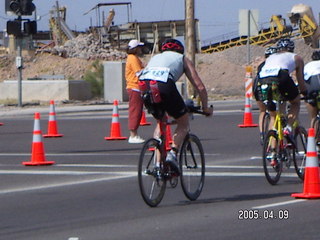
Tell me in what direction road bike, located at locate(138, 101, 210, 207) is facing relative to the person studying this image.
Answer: facing away from the viewer and to the right of the viewer

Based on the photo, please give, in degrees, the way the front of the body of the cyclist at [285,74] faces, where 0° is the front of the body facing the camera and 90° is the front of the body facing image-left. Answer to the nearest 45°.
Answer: approximately 225°

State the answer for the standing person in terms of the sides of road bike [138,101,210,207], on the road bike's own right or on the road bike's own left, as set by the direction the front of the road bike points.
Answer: on the road bike's own left
